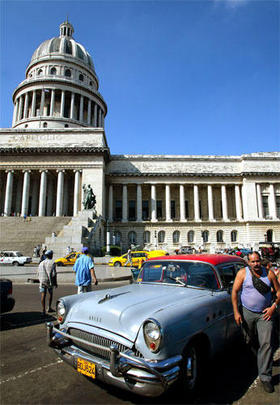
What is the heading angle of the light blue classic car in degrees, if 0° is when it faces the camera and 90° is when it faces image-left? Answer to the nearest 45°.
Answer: approximately 45°

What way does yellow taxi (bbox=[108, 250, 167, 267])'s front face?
to the viewer's left

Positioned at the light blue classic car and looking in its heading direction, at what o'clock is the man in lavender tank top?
The man in lavender tank top is roughly at 7 o'clock from the light blue classic car.

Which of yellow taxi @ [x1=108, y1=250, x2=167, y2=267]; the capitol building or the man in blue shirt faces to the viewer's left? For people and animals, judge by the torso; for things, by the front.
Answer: the yellow taxi

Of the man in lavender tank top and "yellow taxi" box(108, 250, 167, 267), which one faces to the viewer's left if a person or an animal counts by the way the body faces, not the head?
the yellow taxi

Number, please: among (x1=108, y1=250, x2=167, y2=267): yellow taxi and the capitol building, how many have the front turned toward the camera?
1

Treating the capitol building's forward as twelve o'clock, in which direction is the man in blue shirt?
The man in blue shirt is roughly at 12 o'clock from the capitol building.

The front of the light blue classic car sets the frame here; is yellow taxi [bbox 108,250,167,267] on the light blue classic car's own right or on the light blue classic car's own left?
on the light blue classic car's own right

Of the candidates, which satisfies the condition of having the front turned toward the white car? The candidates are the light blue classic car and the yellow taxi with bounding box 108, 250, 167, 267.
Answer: the yellow taxi

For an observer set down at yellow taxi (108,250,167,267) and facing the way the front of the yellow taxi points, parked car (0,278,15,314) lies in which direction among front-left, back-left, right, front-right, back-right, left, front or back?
left

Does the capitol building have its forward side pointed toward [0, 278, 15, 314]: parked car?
yes

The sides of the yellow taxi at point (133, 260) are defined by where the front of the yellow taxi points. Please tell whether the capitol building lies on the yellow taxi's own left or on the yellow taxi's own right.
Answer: on the yellow taxi's own right

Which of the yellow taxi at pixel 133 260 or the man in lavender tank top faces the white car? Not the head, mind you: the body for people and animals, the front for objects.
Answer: the yellow taxi

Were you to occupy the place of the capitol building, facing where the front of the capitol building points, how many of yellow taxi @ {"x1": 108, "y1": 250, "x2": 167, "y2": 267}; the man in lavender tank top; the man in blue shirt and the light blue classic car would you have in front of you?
4

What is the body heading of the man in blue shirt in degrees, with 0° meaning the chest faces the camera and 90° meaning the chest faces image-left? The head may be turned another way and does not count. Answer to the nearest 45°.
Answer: approximately 180°

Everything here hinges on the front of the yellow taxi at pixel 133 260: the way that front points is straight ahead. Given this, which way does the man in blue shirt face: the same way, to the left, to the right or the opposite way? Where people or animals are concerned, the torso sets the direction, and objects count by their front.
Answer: to the right
